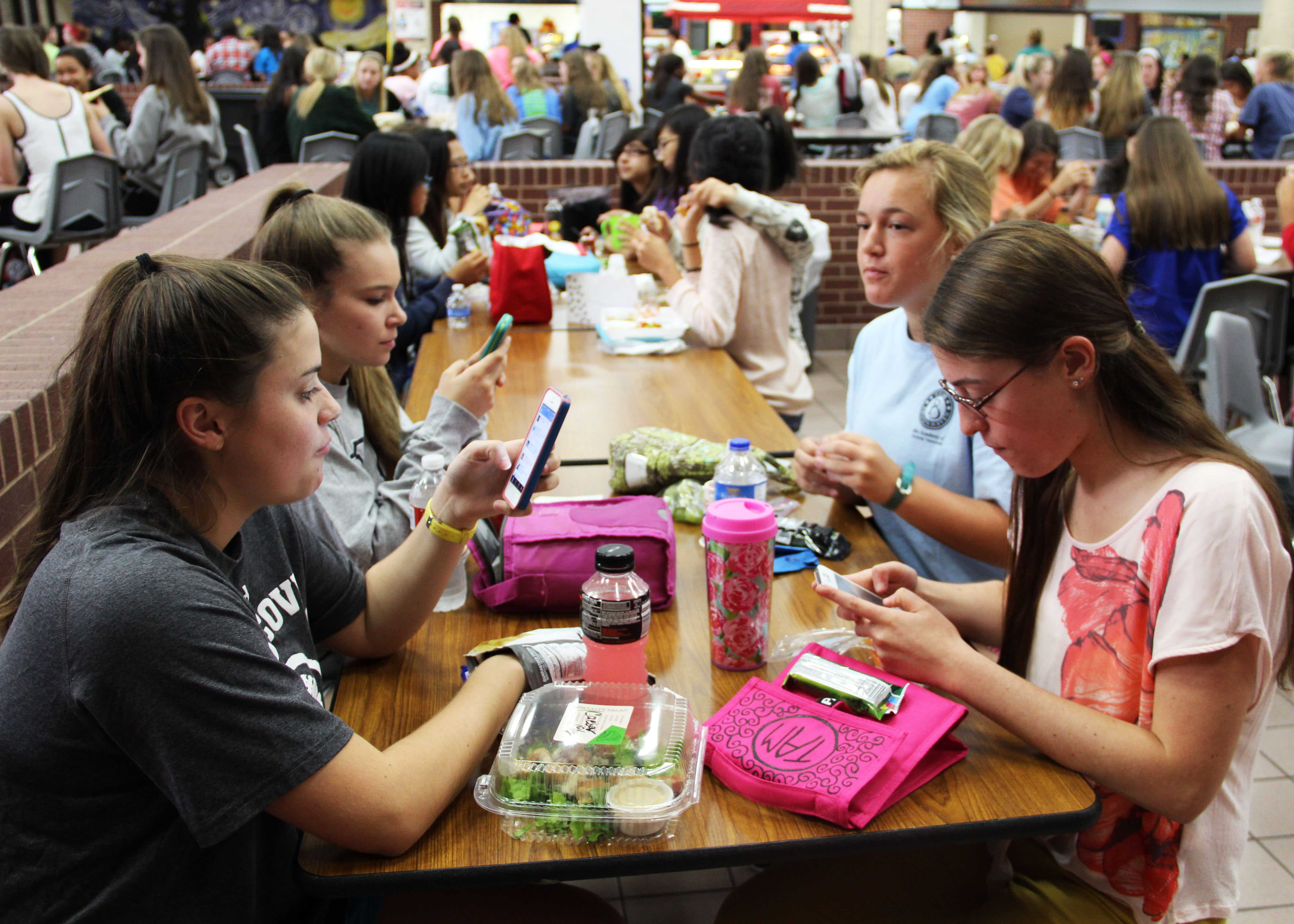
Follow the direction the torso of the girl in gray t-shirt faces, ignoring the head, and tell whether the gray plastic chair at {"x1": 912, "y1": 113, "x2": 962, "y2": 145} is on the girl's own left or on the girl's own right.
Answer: on the girl's own left

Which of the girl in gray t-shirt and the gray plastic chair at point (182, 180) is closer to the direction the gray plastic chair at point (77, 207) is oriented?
the gray plastic chair

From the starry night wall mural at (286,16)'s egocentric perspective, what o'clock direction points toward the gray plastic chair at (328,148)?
The gray plastic chair is roughly at 12 o'clock from the starry night wall mural.

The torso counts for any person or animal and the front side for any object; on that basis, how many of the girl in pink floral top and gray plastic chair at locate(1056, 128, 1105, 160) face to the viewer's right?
0

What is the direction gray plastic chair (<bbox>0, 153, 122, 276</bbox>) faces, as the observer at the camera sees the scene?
facing away from the viewer and to the left of the viewer

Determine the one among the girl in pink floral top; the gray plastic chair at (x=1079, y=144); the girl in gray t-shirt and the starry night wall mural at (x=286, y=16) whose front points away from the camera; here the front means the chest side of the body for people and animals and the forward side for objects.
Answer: the gray plastic chair

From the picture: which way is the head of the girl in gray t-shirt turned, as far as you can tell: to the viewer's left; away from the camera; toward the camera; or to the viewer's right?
to the viewer's right

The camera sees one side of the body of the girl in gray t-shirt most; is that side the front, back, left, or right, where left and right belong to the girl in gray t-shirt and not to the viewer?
right

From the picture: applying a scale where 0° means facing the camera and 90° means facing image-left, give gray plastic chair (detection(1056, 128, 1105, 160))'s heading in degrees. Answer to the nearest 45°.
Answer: approximately 180°

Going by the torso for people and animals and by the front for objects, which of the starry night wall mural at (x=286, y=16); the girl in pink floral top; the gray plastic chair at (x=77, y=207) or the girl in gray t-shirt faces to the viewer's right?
the girl in gray t-shirt

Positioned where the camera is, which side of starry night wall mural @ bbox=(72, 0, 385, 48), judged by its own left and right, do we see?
front

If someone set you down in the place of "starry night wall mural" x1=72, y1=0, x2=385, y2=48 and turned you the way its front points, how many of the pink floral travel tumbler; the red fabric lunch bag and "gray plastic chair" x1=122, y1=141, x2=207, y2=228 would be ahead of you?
3

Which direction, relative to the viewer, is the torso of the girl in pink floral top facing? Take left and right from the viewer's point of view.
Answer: facing the viewer and to the left of the viewer

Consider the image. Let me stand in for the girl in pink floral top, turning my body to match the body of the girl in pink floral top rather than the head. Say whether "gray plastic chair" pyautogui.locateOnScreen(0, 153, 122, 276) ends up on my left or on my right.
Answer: on my right
